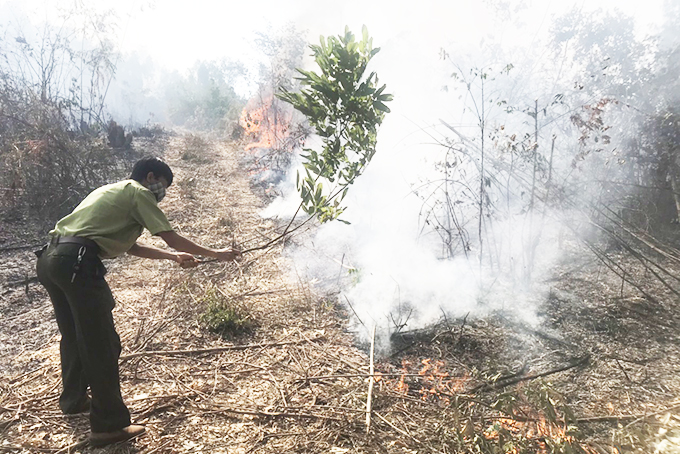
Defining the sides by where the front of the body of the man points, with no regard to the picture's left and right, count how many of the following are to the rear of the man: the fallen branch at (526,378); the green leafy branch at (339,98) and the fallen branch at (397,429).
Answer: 0

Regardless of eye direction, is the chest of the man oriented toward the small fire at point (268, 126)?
no

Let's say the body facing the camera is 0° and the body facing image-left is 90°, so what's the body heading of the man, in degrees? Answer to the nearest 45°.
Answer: approximately 270°

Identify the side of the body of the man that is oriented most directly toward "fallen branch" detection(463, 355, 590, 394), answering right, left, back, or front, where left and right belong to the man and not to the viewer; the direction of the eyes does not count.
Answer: front

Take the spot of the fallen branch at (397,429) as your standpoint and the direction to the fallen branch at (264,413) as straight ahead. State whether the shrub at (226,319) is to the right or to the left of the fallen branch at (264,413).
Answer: right

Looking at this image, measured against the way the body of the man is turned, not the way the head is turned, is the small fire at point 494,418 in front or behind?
in front

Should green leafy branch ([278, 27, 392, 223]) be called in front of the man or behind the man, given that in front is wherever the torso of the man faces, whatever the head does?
in front

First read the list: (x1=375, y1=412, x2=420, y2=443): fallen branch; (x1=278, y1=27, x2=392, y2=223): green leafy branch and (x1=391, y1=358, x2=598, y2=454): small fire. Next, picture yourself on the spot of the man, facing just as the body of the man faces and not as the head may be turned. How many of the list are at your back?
0
